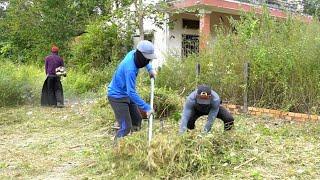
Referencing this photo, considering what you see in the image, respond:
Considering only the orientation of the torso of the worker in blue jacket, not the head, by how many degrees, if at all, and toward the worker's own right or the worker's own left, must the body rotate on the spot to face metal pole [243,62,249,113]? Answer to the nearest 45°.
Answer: approximately 45° to the worker's own left

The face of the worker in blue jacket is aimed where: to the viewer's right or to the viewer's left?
to the viewer's right

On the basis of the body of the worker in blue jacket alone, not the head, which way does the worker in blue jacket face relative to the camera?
to the viewer's right

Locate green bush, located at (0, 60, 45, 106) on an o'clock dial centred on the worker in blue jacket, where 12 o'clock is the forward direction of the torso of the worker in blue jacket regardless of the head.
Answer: The green bush is roughly at 8 o'clock from the worker in blue jacket.

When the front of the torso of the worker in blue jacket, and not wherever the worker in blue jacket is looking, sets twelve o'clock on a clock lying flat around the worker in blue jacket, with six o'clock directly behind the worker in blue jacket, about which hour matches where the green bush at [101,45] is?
The green bush is roughly at 9 o'clock from the worker in blue jacket.

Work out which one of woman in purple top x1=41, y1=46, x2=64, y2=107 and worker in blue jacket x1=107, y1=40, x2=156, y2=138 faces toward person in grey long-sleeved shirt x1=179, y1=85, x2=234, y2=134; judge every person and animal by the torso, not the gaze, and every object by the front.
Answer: the worker in blue jacket

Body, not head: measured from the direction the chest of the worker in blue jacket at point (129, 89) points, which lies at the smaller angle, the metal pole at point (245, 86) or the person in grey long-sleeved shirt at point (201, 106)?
the person in grey long-sleeved shirt
